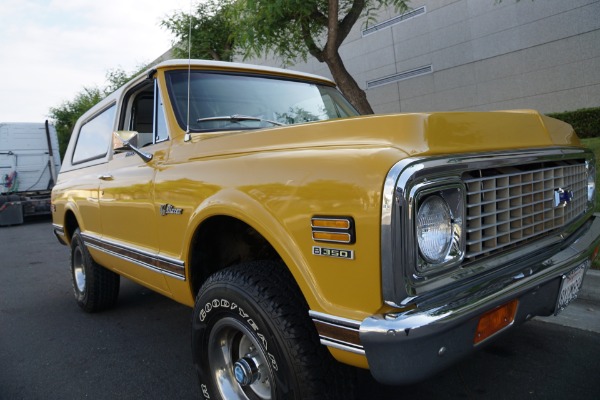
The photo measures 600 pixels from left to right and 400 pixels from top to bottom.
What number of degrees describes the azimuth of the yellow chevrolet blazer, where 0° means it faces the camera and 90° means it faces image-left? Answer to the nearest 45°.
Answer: approximately 315°

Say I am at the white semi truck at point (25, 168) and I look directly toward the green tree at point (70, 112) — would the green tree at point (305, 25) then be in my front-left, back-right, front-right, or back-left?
back-right

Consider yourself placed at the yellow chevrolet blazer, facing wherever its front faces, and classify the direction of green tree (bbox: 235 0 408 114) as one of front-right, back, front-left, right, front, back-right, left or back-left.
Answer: back-left

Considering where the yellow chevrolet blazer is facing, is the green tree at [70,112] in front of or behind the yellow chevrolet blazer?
behind

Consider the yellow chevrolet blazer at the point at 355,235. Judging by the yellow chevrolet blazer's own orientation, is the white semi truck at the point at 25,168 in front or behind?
behind
